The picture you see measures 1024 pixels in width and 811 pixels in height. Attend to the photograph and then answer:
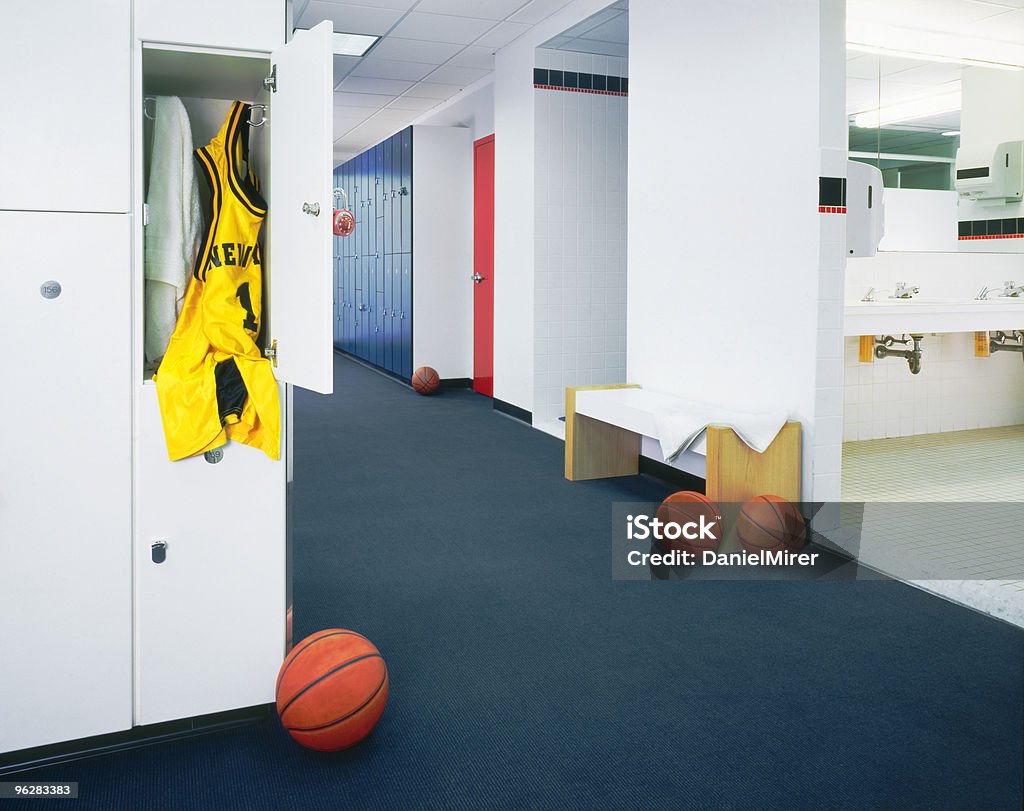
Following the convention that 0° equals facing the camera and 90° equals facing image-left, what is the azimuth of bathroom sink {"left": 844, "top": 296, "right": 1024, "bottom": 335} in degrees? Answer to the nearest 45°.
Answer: approximately 0°
